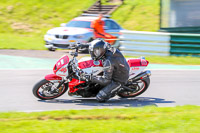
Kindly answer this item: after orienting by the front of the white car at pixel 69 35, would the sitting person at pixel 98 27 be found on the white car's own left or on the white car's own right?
on the white car's own left

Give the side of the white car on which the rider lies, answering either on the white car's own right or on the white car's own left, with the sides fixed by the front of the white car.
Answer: on the white car's own left

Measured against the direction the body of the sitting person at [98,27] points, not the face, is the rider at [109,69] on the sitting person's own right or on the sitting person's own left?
on the sitting person's own right

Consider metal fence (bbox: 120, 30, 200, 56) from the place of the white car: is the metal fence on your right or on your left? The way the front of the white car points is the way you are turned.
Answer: on your left

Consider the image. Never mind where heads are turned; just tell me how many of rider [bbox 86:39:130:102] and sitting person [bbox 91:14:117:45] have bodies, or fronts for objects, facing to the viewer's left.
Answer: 1

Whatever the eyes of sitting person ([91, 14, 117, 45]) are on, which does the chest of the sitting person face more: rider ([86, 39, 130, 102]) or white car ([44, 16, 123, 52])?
the rider

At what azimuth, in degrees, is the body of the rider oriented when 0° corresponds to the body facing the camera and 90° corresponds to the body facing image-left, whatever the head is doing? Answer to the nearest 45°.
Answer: approximately 90°
